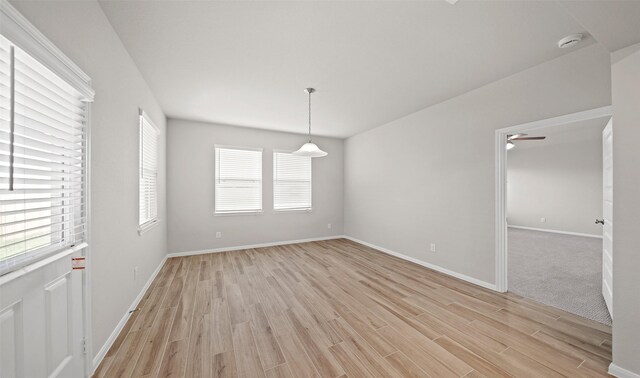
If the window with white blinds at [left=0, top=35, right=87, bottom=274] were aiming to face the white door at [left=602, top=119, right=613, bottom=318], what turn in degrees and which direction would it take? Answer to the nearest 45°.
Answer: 0° — it already faces it

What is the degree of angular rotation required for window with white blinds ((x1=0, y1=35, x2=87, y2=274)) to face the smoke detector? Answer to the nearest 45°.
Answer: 0° — it already faces it

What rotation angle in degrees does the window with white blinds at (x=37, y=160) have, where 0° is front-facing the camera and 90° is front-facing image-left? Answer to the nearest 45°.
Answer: approximately 315°
